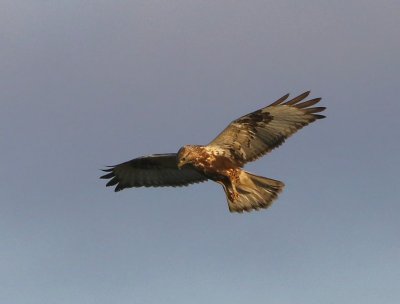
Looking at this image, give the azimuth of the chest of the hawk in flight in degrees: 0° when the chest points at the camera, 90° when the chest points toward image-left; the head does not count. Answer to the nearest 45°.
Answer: approximately 45°
